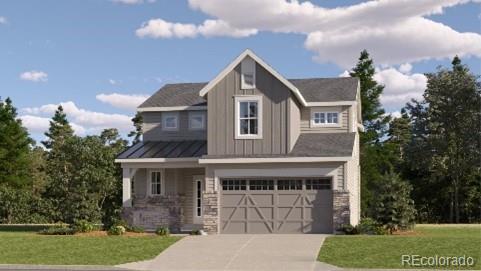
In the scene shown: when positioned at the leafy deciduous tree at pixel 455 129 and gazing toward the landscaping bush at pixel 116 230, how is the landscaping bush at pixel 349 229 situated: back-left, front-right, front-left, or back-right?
front-left

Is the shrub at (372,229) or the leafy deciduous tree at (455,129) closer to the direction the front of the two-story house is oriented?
the shrub

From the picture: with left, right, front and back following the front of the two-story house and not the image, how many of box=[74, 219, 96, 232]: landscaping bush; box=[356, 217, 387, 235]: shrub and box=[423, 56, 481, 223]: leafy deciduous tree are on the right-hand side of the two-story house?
1

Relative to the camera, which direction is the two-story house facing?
toward the camera

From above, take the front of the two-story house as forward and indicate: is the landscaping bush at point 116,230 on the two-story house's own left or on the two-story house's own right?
on the two-story house's own right

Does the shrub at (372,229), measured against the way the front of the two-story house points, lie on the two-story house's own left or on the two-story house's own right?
on the two-story house's own left

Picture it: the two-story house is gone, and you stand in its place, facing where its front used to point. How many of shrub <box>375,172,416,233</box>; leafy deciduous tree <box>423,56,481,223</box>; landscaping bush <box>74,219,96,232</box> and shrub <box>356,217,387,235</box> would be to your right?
1

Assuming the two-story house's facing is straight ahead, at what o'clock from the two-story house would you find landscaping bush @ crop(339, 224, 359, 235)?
The landscaping bush is roughly at 10 o'clock from the two-story house.

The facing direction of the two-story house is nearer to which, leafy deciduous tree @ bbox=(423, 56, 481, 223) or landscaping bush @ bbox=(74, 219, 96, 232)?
the landscaping bush

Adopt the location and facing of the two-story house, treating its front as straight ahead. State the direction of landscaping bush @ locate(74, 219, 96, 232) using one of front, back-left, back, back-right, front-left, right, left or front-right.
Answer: right

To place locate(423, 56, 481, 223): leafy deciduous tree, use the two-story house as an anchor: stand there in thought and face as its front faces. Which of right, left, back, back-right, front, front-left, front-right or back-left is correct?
back-left

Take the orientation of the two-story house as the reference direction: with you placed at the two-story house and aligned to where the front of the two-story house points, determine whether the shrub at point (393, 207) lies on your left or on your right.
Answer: on your left
